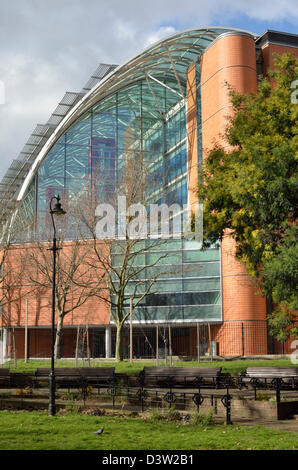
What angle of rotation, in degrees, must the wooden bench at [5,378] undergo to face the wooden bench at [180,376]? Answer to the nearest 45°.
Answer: approximately 45° to its left

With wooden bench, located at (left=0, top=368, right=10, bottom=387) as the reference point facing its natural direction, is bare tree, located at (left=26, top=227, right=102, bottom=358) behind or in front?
behind

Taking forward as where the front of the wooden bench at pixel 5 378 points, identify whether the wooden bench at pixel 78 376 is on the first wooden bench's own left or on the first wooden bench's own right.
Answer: on the first wooden bench's own left

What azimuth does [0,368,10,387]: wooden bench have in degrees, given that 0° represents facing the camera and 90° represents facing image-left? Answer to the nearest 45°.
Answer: approximately 0°

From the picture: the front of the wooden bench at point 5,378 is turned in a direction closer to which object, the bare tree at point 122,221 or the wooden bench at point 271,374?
the wooden bench

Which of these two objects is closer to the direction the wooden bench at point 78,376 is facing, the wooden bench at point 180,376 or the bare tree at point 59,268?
the wooden bench

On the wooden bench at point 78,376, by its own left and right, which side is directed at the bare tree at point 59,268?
back

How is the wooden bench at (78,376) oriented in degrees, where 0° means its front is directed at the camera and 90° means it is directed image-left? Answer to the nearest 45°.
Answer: approximately 0°

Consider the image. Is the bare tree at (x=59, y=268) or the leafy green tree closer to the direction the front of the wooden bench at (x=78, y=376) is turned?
the leafy green tree

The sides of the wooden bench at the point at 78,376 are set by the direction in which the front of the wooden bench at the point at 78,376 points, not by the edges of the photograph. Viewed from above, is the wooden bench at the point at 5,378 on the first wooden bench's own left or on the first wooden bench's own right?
on the first wooden bench's own right
